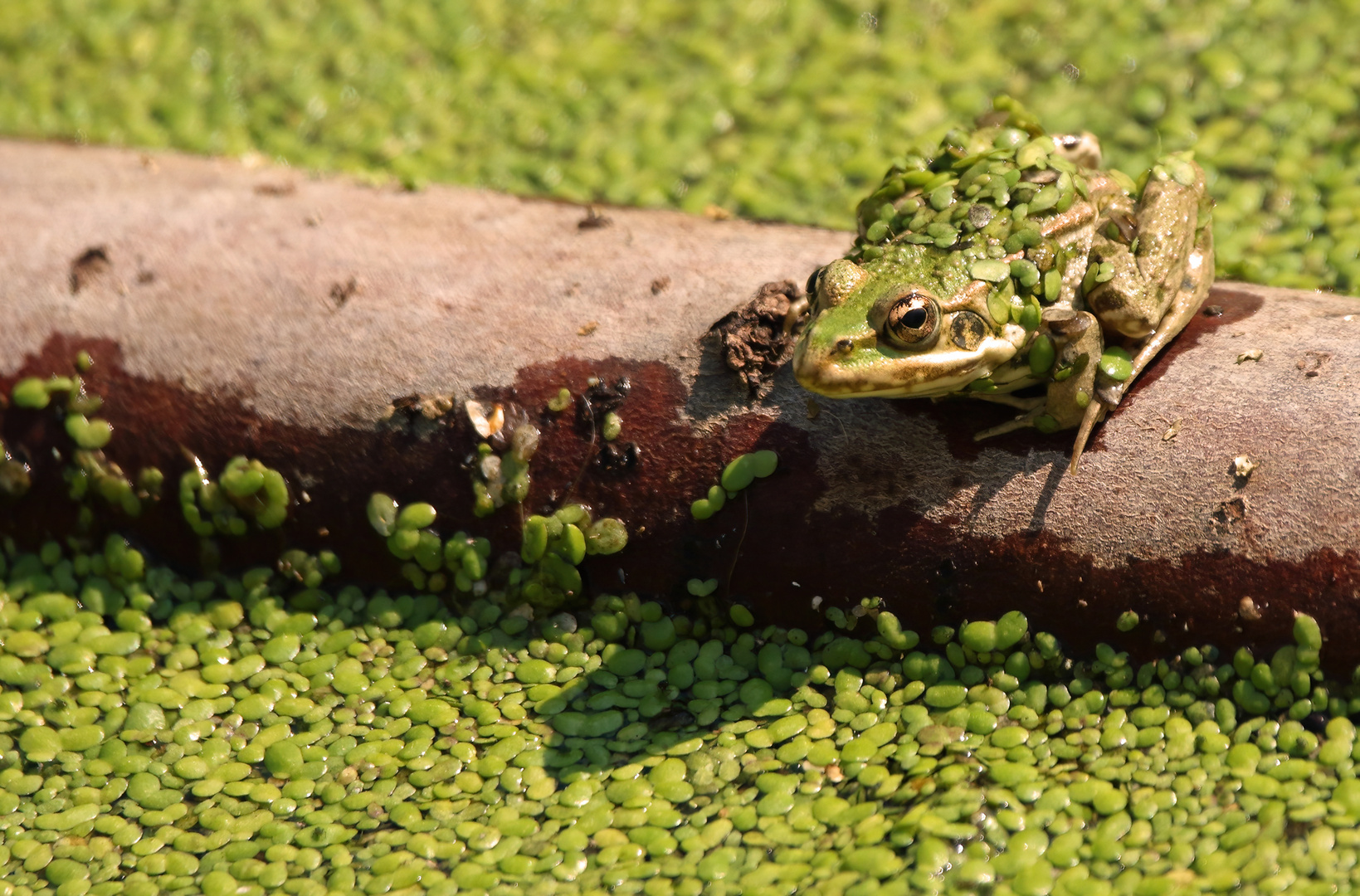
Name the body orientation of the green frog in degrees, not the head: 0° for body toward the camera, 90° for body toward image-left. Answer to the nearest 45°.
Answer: approximately 45°
